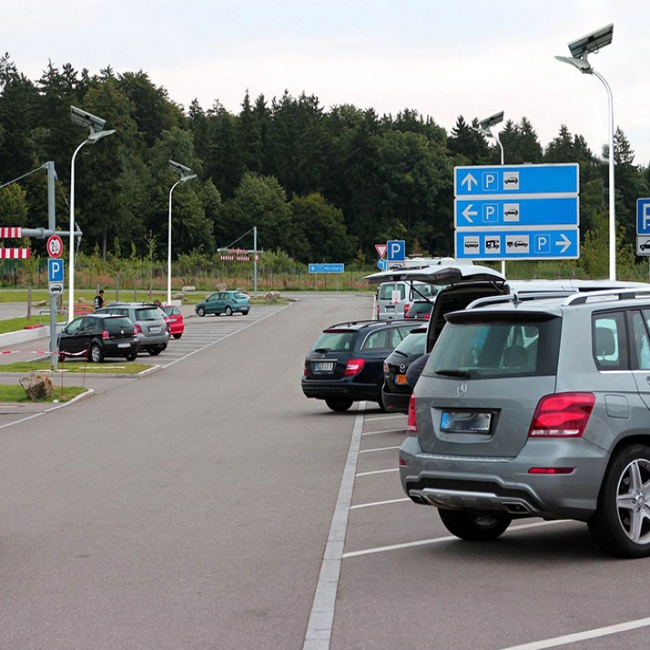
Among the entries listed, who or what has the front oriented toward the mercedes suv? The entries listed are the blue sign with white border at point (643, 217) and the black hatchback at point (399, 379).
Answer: the blue sign with white border

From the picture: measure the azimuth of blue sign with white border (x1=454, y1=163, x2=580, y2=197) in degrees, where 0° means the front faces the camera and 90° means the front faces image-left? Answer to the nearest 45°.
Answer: approximately 0°

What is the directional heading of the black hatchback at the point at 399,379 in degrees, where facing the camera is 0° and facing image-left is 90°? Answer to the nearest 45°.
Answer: approximately 225°

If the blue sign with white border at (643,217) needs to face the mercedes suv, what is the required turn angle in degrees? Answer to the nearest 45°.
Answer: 0° — it already faces it

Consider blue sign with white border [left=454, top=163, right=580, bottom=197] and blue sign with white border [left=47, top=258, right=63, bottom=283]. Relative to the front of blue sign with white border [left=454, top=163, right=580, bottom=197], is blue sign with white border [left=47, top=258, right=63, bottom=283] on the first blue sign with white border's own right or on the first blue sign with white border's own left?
on the first blue sign with white border's own right

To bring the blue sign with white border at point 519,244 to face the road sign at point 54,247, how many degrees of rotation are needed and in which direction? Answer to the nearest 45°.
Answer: approximately 90° to its right

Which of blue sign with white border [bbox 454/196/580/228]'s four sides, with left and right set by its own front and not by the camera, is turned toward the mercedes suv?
front

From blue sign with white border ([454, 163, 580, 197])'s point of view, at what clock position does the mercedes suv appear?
The mercedes suv is roughly at 12 o'clock from the blue sign with white border.

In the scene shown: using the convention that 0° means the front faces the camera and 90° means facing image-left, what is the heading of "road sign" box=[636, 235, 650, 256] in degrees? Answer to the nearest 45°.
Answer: approximately 0°

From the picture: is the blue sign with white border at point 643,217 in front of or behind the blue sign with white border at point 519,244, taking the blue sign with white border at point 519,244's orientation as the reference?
in front
